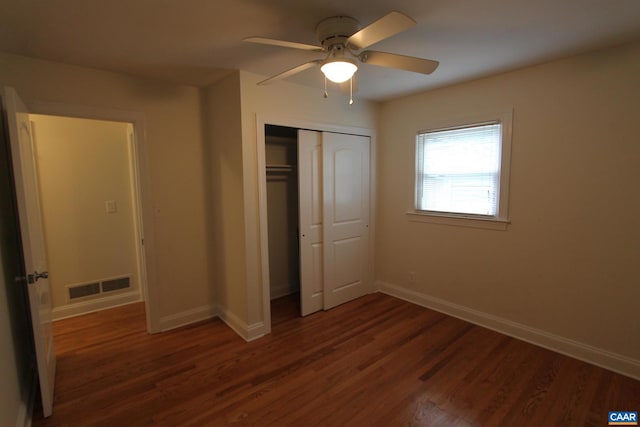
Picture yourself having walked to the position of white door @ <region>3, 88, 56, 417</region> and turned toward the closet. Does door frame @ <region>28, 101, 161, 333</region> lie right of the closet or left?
left

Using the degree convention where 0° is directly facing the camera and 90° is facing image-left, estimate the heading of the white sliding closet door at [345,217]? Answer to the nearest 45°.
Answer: approximately 315°

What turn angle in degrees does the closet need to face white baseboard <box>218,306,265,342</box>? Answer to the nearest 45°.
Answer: approximately 90° to its right

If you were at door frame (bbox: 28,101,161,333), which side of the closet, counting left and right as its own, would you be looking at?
right

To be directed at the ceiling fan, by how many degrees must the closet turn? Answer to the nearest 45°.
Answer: approximately 45° to its right
